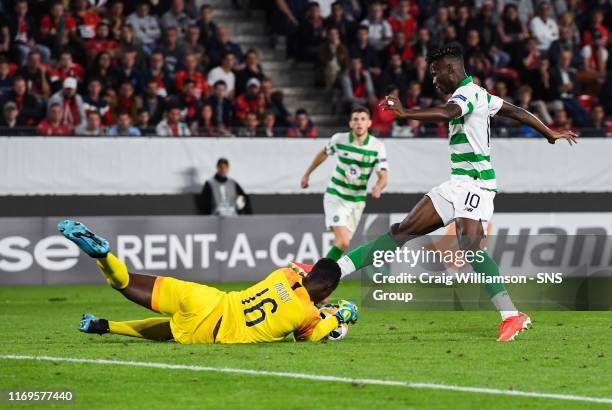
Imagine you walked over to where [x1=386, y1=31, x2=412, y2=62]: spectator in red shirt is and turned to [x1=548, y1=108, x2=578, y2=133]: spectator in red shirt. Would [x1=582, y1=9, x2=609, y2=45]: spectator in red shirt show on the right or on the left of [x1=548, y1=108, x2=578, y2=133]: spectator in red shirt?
left

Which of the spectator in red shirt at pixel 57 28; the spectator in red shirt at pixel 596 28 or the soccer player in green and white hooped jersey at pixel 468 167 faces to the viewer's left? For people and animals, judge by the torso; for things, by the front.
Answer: the soccer player in green and white hooped jersey

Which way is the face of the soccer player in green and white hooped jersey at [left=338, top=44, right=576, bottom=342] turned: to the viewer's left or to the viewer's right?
to the viewer's left

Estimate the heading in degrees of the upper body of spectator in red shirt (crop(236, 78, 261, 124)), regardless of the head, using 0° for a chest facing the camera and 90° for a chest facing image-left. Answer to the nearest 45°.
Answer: approximately 315°

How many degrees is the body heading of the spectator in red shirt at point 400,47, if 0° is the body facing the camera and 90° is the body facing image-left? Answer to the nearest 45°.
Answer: approximately 0°

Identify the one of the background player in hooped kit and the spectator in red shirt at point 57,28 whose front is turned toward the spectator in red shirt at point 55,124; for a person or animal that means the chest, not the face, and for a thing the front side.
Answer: the spectator in red shirt at point 57,28

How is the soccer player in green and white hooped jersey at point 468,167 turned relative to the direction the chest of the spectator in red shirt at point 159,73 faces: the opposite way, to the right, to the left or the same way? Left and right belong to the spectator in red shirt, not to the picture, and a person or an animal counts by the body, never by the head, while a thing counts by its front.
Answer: to the right

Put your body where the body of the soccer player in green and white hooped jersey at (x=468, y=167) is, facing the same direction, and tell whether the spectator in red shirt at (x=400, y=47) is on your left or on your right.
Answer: on your right

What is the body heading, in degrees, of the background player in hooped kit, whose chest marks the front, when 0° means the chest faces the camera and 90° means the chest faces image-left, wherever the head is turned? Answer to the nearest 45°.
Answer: approximately 0°

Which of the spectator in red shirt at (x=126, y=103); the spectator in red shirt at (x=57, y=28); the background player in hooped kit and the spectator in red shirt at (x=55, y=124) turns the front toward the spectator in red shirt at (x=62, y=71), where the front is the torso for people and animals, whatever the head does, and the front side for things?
the spectator in red shirt at (x=57, y=28)

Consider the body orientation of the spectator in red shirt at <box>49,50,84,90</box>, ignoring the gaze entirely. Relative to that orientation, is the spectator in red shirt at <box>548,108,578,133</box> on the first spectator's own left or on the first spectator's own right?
on the first spectator's own left
